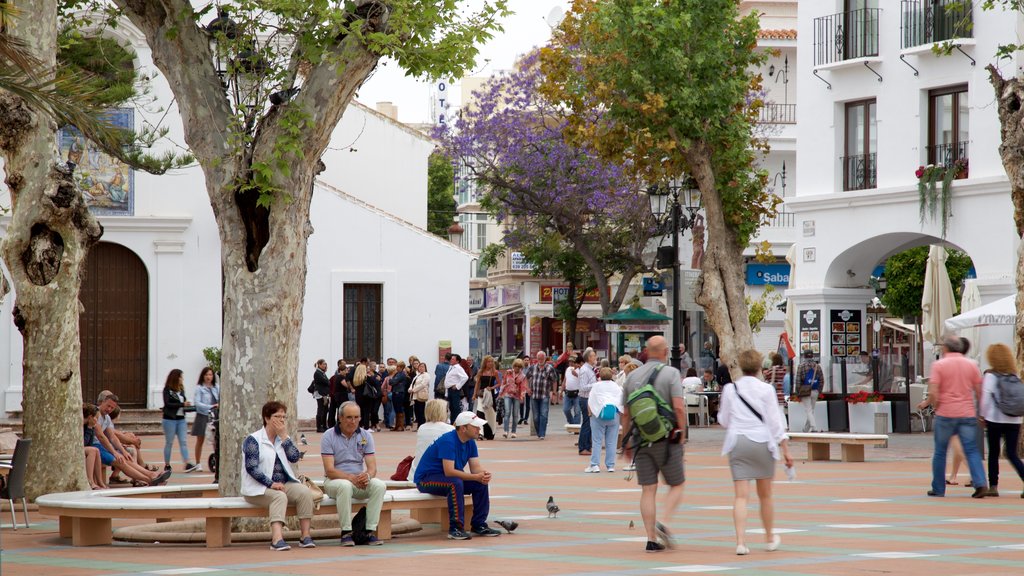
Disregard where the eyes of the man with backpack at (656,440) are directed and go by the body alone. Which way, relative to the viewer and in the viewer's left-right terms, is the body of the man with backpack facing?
facing away from the viewer

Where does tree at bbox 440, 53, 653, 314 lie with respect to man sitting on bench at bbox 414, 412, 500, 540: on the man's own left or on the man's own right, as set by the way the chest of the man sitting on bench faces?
on the man's own left

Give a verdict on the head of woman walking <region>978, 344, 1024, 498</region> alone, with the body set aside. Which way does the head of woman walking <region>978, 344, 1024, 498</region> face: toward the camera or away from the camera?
away from the camera

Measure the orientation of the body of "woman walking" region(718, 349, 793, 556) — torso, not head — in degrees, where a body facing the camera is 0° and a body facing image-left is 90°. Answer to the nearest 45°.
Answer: approximately 180°

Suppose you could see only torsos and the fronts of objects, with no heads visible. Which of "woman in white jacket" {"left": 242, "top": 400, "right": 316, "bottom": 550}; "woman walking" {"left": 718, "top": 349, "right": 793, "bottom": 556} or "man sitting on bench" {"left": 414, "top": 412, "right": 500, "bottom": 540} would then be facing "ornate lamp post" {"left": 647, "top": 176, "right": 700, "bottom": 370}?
the woman walking

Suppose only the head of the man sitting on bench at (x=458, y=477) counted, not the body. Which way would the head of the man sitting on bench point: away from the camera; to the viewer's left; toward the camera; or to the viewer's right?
to the viewer's right

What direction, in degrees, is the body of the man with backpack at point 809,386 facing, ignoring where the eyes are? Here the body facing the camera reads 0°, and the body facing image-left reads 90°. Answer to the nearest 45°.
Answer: approximately 180°

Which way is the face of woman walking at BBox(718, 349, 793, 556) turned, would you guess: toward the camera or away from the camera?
away from the camera

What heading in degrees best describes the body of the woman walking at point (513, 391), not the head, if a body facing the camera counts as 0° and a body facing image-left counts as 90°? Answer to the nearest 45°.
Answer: approximately 0°

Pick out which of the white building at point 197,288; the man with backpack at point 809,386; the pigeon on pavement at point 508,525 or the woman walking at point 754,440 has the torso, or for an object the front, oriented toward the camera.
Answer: the white building

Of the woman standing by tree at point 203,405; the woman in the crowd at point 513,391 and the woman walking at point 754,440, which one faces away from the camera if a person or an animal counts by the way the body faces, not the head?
the woman walking at point 754,440
